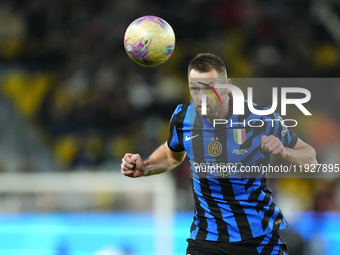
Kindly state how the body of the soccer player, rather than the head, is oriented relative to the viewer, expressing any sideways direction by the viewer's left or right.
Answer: facing the viewer and to the left of the viewer

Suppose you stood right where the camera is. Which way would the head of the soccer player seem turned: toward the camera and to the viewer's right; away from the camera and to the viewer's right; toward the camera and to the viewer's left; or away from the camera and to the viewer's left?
toward the camera and to the viewer's left
